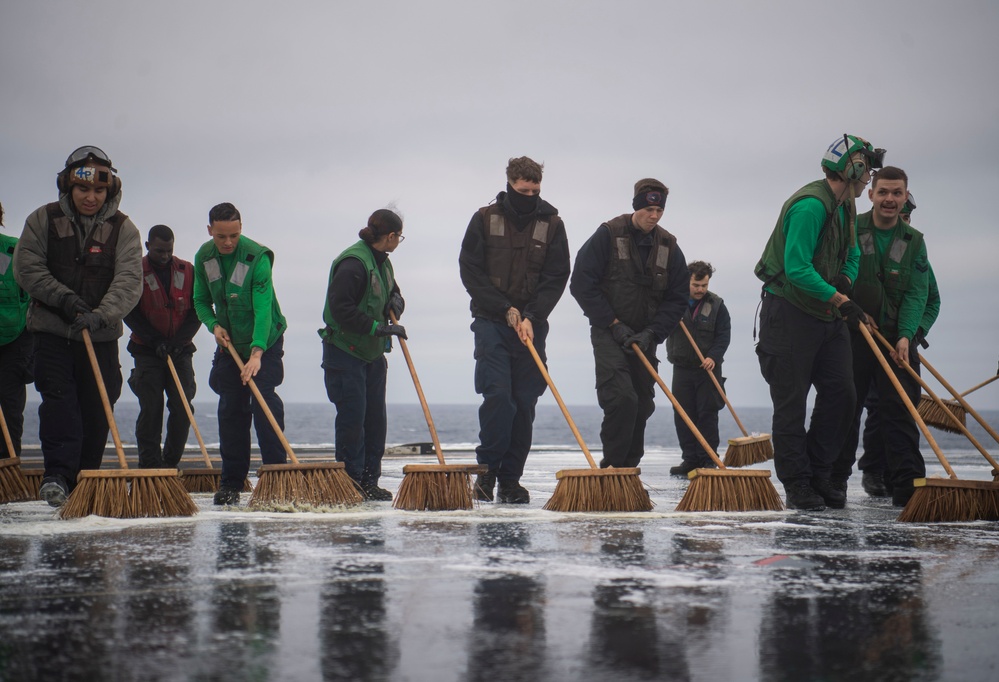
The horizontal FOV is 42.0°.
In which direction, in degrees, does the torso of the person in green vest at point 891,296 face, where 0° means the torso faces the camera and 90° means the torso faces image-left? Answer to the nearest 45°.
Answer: approximately 0°

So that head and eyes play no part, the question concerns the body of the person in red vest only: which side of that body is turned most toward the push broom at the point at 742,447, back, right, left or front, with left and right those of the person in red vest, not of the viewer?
left

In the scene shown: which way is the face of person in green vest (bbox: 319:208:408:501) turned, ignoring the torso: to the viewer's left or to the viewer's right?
to the viewer's right

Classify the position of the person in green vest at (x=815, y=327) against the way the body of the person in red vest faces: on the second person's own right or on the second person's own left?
on the second person's own left

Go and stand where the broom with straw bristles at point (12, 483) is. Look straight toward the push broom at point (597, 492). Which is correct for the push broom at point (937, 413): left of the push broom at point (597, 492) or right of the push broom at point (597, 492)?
left

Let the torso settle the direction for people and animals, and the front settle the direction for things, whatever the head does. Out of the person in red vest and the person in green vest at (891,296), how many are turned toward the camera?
2

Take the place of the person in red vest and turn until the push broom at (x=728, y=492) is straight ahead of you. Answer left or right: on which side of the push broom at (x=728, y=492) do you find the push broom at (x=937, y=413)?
left
